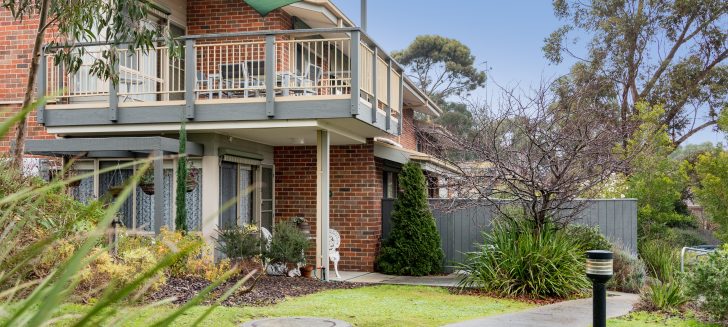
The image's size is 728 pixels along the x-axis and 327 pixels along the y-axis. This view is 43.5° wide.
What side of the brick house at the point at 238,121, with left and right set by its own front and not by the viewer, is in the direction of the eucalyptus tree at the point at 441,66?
back

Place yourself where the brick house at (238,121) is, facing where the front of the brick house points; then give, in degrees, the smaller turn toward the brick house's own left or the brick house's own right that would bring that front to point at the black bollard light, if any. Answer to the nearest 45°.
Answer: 0° — it already faces it

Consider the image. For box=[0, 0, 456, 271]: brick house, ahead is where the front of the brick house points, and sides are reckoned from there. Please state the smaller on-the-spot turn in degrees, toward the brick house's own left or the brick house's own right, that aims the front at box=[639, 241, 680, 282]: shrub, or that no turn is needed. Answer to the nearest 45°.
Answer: approximately 90° to the brick house's own left

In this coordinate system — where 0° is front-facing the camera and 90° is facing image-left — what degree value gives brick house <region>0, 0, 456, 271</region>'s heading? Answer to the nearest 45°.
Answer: approximately 0°

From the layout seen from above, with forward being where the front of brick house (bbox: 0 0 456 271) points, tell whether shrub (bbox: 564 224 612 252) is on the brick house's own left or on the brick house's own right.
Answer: on the brick house's own left
